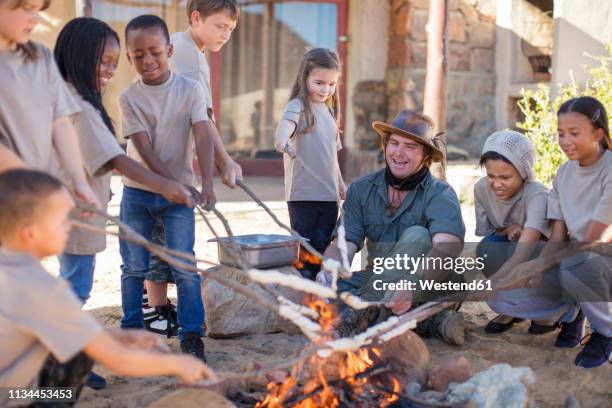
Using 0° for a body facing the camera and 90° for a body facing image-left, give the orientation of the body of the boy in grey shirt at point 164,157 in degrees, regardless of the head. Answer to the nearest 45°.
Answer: approximately 0°

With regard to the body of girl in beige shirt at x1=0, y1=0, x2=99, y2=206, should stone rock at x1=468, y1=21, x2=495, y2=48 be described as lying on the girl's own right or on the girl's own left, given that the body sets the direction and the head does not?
on the girl's own left

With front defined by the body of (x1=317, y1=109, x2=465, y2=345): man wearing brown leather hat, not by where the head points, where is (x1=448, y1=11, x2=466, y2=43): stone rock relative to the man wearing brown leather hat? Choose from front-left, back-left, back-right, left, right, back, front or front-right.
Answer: back

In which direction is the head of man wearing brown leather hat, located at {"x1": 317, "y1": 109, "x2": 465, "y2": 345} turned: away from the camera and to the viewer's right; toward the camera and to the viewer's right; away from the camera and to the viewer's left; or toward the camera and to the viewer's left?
toward the camera and to the viewer's left

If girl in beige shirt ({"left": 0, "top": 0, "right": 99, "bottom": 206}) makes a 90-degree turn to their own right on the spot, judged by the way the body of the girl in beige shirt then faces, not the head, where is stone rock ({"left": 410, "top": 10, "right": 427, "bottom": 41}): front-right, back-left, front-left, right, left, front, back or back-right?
back

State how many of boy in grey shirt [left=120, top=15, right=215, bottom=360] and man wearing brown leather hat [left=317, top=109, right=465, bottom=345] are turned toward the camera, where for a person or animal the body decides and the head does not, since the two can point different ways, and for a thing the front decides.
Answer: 2

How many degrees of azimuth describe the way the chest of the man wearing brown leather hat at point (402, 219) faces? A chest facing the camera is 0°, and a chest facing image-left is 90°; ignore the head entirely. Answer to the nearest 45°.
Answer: approximately 0°

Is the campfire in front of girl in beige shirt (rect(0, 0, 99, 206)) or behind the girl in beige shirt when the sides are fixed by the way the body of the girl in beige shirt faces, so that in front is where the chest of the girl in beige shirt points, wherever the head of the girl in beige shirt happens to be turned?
in front

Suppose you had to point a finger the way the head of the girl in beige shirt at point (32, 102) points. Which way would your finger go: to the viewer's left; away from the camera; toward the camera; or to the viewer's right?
to the viewer's right

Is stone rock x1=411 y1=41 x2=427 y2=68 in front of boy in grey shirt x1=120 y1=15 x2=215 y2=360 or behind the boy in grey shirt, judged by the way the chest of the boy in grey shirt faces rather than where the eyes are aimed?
behind

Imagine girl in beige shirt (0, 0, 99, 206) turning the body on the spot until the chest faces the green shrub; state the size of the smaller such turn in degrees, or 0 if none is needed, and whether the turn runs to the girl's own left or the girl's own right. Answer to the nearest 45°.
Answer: approximately 90° to the girl's own left

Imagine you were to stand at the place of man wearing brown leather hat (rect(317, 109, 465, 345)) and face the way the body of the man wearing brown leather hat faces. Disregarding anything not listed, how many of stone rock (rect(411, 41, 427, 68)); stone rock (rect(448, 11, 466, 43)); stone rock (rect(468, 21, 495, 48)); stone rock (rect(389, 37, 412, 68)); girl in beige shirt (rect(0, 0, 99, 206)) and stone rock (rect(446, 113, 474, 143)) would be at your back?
5

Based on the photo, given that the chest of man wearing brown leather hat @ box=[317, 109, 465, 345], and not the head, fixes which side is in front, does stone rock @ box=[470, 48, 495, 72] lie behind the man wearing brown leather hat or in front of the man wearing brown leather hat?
behind

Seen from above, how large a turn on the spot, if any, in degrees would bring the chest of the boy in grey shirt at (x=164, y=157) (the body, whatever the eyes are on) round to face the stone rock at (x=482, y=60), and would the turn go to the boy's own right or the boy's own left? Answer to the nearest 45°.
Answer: approximately 135° to the boy's own left
